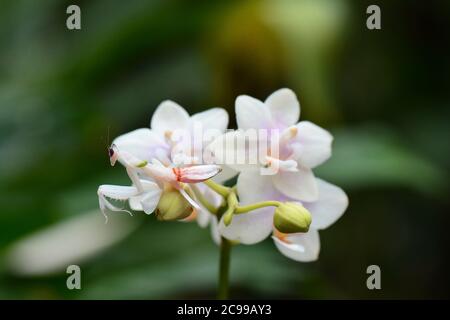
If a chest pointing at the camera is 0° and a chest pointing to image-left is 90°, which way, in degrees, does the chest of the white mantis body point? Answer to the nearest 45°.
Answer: approximately 90°
